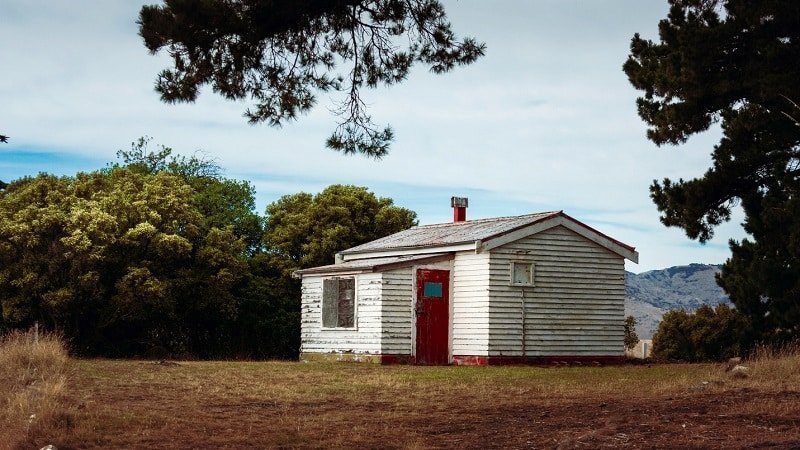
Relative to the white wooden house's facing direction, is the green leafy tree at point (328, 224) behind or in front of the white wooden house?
behind

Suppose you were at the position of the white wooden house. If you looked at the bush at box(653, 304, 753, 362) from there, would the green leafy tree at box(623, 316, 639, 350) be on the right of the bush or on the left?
left

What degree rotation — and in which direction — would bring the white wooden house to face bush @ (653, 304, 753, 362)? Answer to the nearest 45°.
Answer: approximately 90° to its left

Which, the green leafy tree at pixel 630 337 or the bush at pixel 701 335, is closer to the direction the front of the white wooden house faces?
the bush

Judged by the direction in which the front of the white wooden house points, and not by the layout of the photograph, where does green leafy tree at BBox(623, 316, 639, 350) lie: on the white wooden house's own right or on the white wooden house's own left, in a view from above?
on the white wooden house's own left

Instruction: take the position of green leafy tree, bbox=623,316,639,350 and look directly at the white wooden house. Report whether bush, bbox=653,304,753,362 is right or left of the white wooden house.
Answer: left

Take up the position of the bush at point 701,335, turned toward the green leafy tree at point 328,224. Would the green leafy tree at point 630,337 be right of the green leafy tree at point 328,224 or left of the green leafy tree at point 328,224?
right
